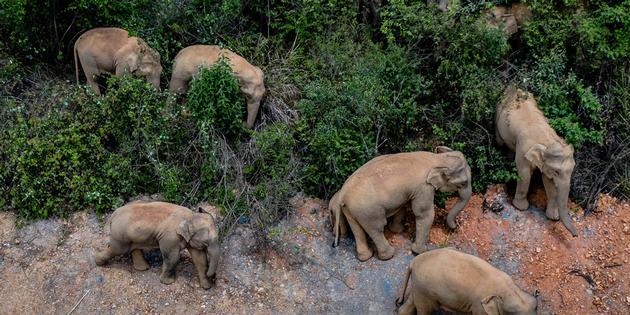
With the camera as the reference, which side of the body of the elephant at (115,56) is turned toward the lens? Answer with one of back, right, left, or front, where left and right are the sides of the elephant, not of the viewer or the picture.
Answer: right

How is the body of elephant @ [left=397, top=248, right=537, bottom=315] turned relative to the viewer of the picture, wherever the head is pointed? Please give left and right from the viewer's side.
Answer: facing to the right of the viewer

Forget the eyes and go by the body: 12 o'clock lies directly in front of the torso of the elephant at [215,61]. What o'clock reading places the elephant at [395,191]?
the elephant at [395,191] is roughly at 2 o'clock from the elephant at [215,61].

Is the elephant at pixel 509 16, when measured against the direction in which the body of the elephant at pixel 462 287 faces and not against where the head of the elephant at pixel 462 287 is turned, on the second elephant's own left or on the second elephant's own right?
on the second elephant's own left

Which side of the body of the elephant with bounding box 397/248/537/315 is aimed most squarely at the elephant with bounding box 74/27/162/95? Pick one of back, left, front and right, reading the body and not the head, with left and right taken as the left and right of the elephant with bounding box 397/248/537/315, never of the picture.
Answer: back

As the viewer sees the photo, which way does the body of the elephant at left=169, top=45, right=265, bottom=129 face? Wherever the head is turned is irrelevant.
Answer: to the viewer's right

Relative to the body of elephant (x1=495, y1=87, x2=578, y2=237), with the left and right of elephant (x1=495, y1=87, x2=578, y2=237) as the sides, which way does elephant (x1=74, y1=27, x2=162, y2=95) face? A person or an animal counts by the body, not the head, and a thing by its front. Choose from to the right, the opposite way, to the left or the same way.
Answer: to the left
